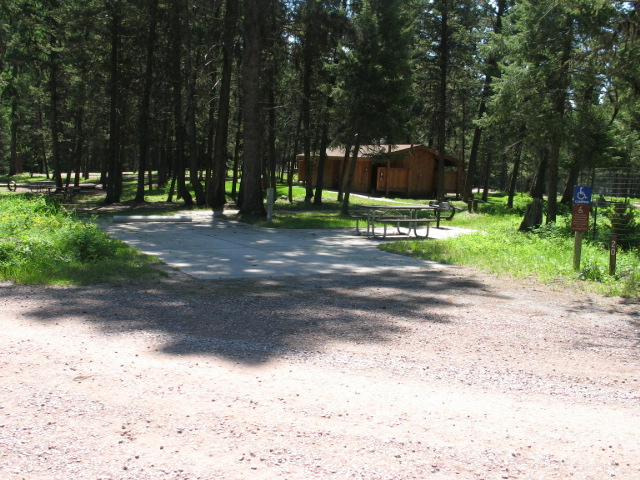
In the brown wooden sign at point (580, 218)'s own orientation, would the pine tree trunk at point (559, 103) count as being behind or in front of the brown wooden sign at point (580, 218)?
behind

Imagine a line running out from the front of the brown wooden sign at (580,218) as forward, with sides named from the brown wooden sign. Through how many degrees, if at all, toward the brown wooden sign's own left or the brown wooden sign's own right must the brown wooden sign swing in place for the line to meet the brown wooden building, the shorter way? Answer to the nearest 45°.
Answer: approximately 180°

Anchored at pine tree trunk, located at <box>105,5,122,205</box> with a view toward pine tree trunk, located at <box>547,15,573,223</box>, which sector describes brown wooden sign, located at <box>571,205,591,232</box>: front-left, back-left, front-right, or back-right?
front-right

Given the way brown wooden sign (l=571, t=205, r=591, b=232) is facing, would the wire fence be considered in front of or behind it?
behind

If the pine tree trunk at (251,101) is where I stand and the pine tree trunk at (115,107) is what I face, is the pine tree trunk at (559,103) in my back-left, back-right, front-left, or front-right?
back-right

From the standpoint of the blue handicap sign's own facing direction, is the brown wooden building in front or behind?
behind

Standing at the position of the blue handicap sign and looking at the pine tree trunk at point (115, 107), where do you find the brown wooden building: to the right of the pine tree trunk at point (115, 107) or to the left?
right

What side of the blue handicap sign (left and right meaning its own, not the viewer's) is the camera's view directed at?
front

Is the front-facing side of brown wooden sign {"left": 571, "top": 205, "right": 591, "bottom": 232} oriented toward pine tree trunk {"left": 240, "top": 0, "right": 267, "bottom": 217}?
no

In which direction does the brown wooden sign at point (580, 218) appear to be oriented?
toward the camera

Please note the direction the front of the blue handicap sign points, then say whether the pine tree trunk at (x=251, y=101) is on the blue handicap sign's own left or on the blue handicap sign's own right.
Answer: on the blue handicap sign's own right
